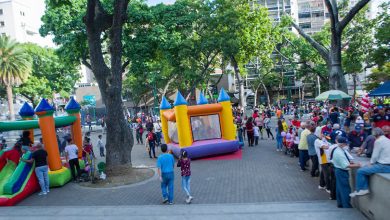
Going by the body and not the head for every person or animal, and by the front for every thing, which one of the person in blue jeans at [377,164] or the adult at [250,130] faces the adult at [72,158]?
the person in blue jeans

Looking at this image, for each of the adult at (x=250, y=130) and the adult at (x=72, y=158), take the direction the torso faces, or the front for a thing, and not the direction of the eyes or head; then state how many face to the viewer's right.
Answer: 0

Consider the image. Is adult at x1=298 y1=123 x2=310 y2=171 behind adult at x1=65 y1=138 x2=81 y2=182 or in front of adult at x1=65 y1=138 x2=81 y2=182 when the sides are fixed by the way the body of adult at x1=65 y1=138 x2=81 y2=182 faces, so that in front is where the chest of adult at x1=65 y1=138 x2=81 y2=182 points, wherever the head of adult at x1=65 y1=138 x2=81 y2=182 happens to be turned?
behind

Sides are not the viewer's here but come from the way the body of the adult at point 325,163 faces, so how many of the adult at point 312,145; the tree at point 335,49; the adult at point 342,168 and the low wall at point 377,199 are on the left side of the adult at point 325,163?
2
